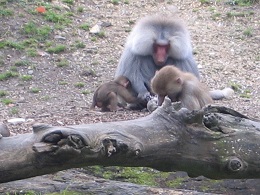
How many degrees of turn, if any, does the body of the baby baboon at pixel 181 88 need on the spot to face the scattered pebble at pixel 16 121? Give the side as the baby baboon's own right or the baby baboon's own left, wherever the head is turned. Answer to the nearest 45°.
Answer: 0° — it already faces it

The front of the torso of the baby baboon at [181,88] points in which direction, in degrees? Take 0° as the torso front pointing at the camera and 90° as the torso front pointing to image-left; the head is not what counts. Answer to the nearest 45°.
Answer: approximately 90°

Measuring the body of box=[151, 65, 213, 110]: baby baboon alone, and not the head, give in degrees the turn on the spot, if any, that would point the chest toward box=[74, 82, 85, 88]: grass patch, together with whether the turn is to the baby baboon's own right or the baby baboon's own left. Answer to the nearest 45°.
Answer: approximately 45° to the baby baboon's own right

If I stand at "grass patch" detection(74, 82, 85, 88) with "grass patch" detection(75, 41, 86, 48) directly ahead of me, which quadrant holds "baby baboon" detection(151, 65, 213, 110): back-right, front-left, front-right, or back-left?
back-right

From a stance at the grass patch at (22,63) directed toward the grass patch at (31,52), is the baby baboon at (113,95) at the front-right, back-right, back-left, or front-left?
back-right

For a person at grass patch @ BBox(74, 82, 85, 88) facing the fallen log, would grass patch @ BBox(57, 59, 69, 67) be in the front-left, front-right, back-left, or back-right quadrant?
back-right
